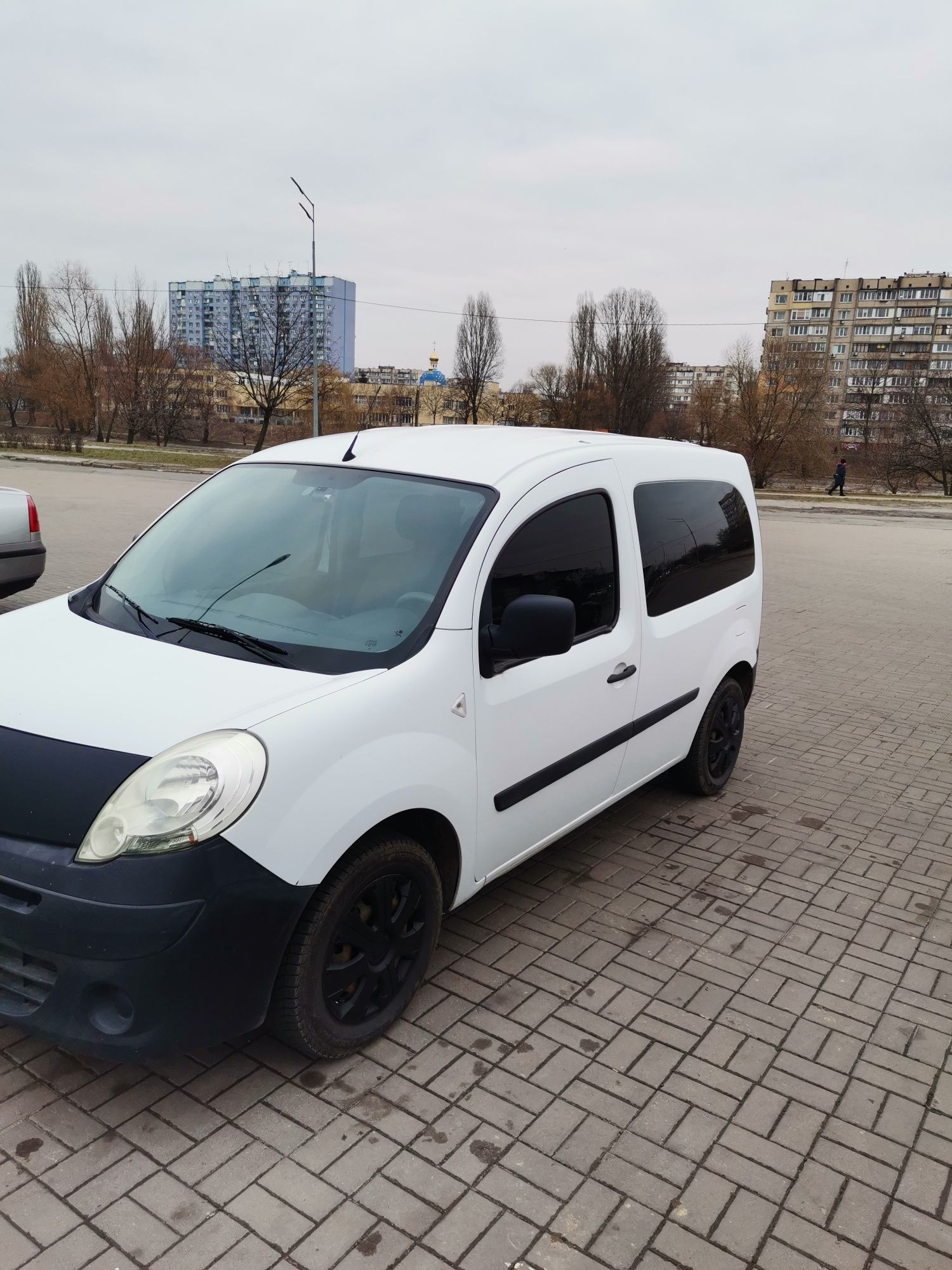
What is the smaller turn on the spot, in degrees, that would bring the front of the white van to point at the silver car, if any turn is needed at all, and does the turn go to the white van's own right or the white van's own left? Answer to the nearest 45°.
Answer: approximately 90° to the white van's own right

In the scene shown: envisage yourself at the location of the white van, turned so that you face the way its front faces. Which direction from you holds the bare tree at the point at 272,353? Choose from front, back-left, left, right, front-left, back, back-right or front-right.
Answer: back-right

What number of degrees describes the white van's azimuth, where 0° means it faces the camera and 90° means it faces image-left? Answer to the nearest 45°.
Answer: approximately 45°

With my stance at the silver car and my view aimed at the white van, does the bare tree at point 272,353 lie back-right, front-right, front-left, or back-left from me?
back-left
